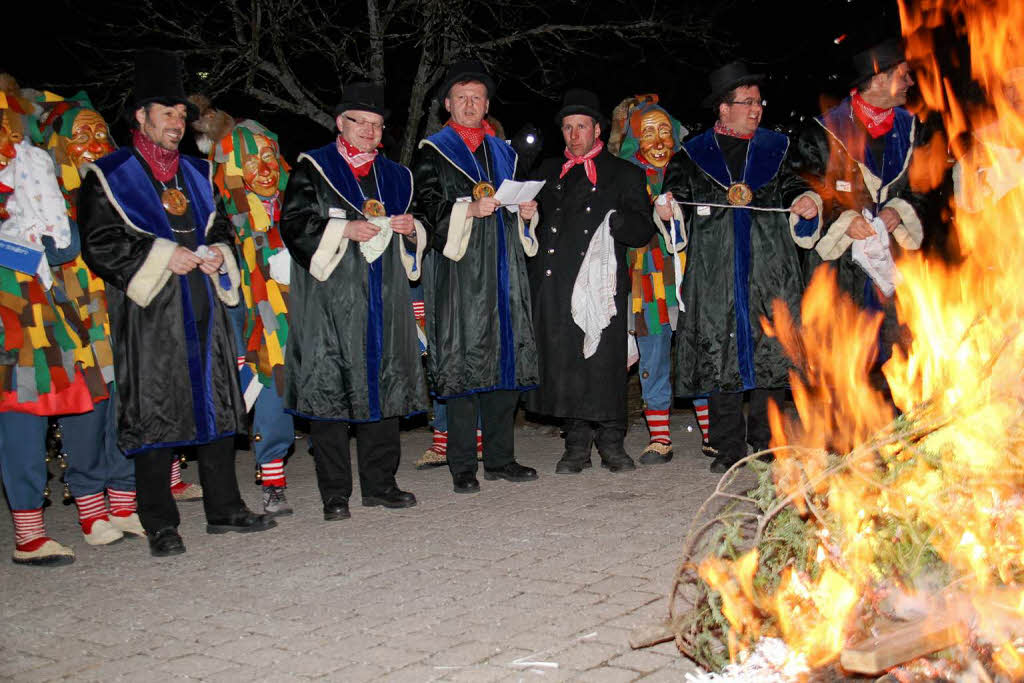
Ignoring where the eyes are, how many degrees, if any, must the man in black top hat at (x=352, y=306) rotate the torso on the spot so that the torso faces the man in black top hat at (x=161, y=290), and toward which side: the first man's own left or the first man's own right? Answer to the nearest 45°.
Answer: approximately 90° to the first man's own right

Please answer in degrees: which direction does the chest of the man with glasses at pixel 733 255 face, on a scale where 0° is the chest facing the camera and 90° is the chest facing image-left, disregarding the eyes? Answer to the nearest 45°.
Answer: approximately 0°

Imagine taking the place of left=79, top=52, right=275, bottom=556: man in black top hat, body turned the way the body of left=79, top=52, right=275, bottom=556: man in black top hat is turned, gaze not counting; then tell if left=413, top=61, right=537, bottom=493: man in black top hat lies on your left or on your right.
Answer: on your left

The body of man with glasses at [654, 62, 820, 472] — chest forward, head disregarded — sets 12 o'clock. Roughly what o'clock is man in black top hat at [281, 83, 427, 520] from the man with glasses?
The man in black top hat is roughly at 2 o'clock from the man with glasses.

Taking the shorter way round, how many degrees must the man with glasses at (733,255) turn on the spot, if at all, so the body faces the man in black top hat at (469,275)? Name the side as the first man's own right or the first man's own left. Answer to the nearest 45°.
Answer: approximately 90° to the first man's own right

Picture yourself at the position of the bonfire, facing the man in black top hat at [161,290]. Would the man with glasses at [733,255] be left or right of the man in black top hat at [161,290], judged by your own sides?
right

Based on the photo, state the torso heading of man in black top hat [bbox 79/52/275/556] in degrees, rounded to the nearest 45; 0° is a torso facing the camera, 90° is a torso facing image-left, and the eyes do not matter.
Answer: approximately 315°

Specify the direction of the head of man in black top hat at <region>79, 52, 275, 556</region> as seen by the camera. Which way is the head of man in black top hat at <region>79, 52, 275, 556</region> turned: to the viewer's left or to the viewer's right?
to the viewer's right

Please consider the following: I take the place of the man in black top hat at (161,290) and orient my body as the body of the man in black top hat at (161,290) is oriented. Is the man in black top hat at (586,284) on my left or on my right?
on my left
